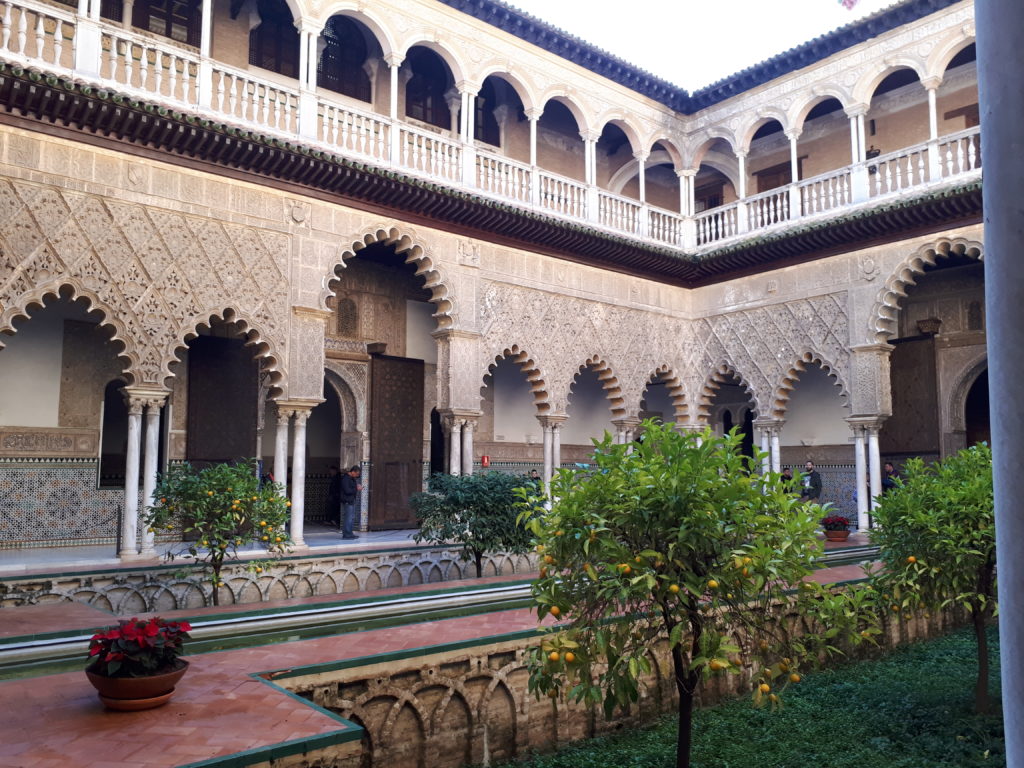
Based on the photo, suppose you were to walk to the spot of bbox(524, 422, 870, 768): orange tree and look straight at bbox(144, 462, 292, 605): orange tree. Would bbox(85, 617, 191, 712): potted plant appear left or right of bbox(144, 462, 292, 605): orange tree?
left

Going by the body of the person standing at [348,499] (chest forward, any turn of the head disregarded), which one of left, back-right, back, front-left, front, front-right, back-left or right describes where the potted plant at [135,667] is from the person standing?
right

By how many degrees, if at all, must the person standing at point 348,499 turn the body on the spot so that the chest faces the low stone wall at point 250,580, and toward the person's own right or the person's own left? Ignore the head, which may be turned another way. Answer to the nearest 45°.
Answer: approximately 90° to the person's own right

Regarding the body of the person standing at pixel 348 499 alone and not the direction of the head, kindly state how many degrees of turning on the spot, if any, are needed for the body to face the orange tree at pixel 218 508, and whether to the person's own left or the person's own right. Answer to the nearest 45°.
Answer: approximately 90° to the person's own right

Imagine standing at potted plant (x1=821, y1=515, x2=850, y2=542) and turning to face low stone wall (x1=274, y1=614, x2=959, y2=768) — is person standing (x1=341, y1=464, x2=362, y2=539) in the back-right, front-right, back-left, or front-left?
front-right
